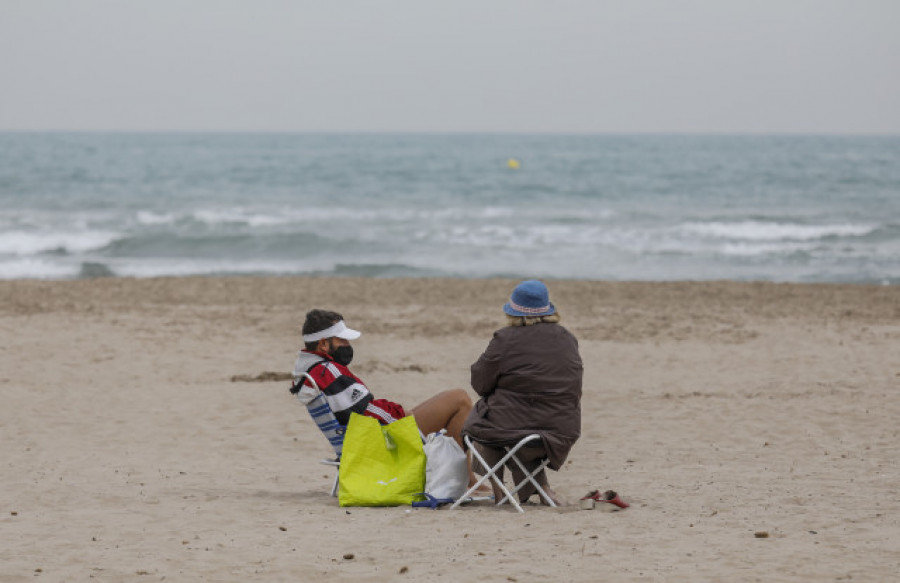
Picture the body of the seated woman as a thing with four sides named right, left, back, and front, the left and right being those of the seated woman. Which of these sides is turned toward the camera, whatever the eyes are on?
back

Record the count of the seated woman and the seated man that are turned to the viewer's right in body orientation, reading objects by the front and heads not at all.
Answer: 1

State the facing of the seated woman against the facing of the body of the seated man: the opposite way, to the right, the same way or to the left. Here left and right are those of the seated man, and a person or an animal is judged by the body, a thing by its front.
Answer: to the left

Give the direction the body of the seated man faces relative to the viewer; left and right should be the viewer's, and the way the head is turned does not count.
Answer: facing to the right of the viewer

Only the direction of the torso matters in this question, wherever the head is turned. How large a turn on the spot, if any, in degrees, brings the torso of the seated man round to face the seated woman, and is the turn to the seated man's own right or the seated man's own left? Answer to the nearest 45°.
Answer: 0° — they already face them

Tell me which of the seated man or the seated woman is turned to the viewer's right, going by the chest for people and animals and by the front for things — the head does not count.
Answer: the seated man

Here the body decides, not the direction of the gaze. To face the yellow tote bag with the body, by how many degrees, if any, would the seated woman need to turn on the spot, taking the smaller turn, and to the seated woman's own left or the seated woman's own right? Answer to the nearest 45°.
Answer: approximately 90° to the seated woman's own left

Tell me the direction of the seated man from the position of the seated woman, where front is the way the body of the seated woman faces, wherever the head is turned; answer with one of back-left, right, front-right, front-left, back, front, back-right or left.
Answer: left

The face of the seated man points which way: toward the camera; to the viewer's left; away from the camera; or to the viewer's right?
to the viewer's right
